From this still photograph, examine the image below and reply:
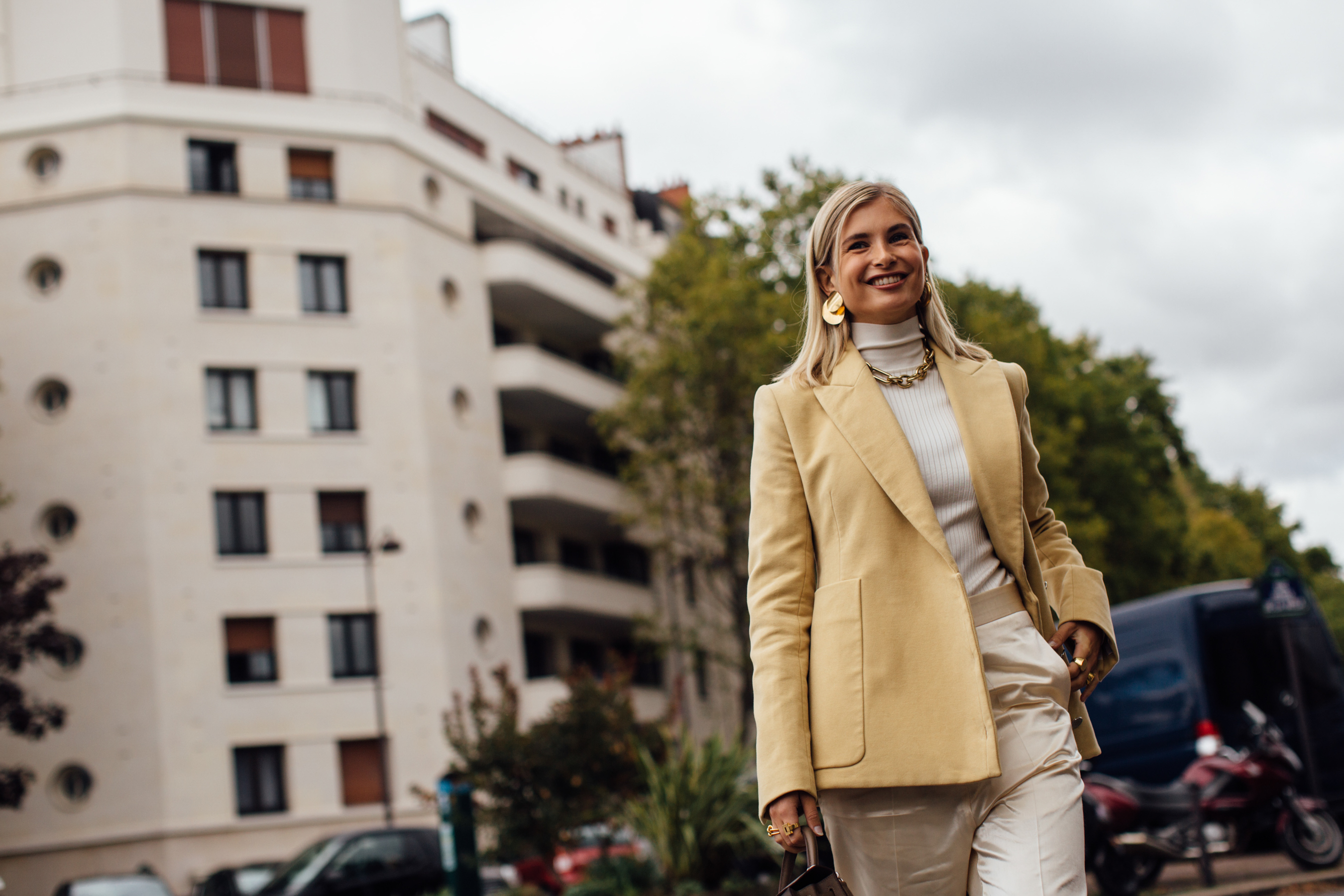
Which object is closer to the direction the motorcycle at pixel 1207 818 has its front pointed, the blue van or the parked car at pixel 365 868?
the blue van

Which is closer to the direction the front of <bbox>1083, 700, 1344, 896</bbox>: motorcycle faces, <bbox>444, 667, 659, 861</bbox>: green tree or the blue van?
the blue van

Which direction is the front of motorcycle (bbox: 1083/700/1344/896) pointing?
to the viewer's right

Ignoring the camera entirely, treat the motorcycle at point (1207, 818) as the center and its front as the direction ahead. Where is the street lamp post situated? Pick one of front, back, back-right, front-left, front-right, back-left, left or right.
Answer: back-left

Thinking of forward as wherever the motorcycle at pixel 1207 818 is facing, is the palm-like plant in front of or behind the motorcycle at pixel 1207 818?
behind

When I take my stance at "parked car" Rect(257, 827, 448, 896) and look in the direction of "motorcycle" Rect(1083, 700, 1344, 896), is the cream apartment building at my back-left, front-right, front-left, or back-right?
back-left

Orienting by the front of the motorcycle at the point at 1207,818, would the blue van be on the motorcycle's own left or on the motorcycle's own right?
on the motorcycle's own left

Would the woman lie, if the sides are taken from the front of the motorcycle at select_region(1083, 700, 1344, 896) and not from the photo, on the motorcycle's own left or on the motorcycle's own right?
on the motorcycle's own right

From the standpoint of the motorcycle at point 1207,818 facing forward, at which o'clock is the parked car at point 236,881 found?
The parked car is roughly at 7 o'clock from the motorcycle.
